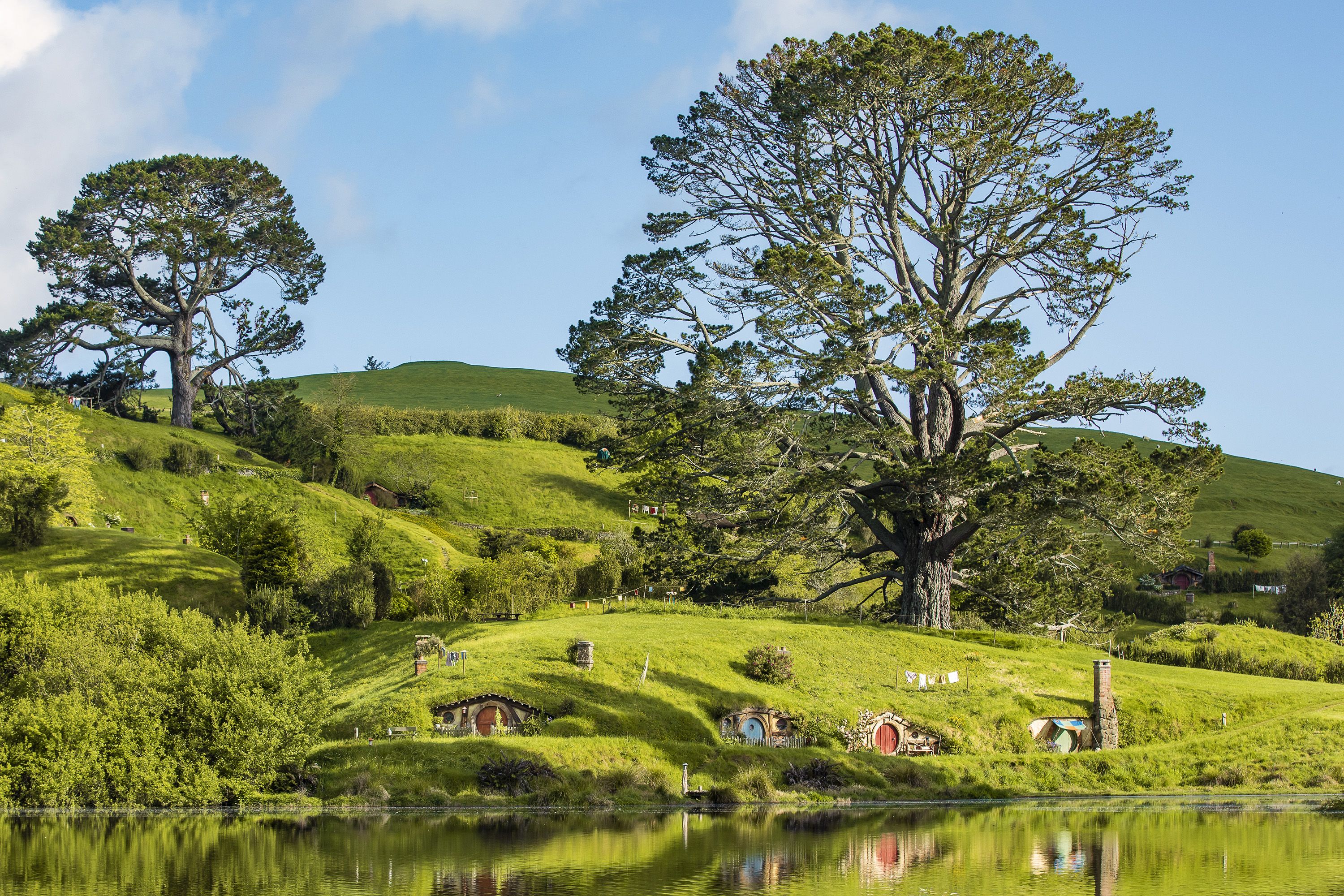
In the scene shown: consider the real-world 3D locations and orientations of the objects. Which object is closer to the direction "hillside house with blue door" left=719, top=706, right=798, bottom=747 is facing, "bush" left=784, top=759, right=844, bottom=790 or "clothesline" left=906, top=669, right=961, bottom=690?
the bush

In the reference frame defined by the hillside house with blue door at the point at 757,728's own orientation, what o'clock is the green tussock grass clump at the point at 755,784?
The green tussock grass clump is roughly at 12 o'clock from the hillside house with blue door.

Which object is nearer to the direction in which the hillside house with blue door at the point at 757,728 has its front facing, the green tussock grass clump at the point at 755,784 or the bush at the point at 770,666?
the green tussock grass clump

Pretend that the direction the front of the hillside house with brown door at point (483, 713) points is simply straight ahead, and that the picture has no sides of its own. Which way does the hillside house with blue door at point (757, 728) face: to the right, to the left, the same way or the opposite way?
the same way

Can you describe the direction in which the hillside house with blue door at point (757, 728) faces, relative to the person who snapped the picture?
facing the viewer

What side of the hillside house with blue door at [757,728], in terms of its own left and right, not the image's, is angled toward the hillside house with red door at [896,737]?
left

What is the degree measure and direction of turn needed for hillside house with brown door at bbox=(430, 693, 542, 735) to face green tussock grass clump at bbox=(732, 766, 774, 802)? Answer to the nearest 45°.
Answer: approximately 90° to its left

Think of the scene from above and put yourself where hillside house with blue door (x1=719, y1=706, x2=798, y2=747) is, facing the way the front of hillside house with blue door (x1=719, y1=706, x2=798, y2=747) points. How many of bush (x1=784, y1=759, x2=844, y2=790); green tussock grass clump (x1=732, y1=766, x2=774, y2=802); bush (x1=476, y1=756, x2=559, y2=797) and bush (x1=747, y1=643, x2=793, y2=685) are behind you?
1

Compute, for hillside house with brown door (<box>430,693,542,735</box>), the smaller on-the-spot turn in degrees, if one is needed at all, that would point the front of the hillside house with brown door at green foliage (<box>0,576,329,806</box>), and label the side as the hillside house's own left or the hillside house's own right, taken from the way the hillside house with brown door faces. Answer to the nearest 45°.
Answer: approximately 90° to the hillside house's own right

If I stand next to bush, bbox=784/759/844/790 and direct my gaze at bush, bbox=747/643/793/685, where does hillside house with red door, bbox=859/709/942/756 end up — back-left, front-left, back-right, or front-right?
front-right

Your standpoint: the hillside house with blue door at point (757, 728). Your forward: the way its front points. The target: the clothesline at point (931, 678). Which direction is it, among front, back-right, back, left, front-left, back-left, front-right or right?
back-left

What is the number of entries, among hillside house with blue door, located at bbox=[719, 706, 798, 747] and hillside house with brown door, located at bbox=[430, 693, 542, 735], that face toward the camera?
2

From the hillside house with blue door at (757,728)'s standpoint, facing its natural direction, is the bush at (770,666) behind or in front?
behind

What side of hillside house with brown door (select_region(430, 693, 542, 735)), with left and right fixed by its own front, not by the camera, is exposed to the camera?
front

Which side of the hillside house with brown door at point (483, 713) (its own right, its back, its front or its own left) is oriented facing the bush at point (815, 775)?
left

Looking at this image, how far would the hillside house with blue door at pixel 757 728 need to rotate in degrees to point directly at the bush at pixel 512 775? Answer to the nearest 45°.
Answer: approximately 45° to its right
